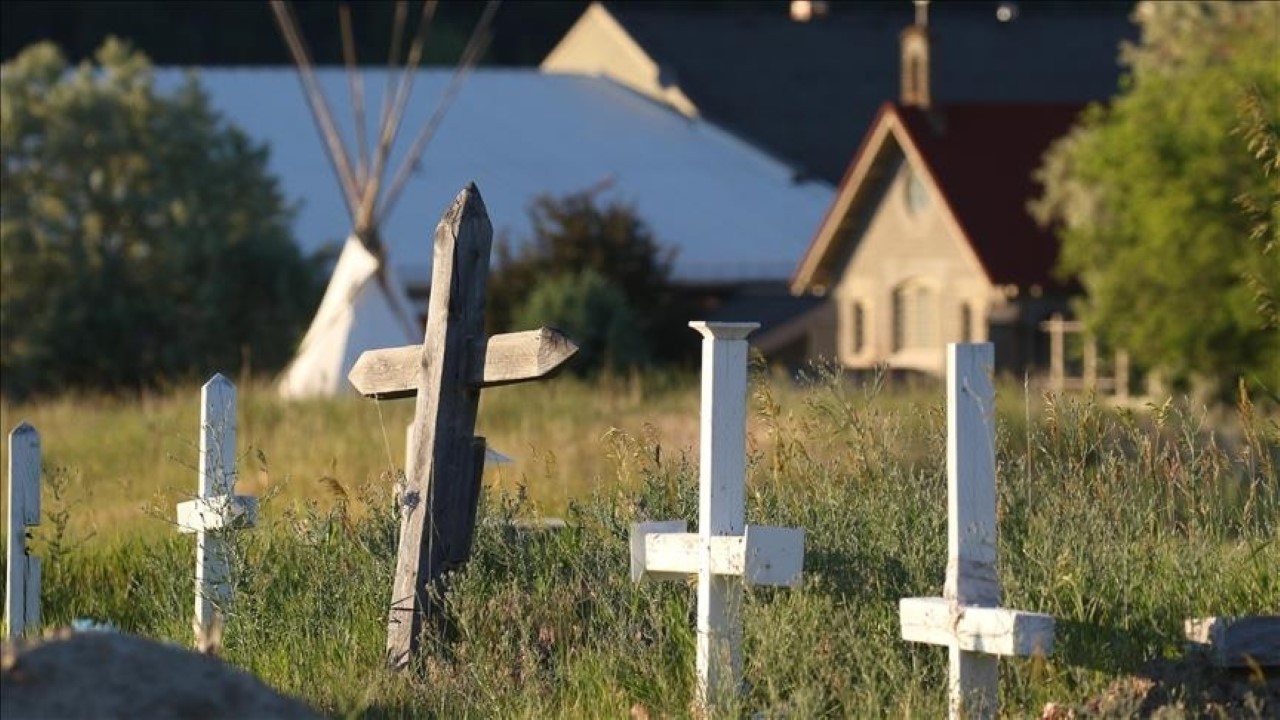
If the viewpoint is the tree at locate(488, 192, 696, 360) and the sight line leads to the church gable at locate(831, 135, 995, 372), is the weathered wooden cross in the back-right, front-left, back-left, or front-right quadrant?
back-right

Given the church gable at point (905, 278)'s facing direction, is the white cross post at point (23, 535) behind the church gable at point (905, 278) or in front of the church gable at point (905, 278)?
in front

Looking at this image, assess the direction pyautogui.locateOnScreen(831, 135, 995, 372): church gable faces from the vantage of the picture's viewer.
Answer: facing the viewer

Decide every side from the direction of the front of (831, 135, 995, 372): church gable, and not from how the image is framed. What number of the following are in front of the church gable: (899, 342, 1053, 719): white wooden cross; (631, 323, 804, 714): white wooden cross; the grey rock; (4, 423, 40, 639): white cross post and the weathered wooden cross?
5

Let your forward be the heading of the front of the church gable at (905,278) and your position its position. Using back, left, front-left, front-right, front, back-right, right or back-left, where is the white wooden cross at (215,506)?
front

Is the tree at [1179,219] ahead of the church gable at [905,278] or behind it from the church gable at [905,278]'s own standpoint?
ahead

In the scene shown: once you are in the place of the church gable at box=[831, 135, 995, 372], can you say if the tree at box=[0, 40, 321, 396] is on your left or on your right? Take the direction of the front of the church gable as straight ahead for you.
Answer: on your right

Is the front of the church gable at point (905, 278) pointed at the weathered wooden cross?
yes

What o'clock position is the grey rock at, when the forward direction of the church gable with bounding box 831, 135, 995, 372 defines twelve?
The grey rock is roughly at 12 o'clock from the church gable.

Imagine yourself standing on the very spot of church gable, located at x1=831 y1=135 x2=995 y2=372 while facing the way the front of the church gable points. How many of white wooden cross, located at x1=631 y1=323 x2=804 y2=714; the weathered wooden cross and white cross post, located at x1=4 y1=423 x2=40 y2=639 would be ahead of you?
3

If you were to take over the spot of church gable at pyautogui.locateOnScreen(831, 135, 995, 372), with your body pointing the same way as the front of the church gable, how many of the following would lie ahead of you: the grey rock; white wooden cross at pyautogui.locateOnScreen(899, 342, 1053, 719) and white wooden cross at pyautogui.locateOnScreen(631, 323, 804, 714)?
3

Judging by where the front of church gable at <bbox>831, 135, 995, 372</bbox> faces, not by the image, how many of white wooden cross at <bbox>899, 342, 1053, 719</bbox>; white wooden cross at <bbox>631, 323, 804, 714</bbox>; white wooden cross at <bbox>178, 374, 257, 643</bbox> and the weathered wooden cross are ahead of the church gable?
4
